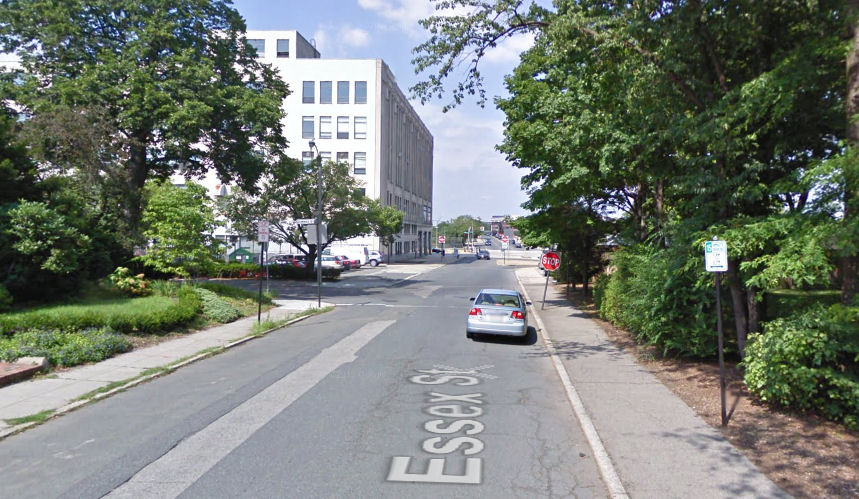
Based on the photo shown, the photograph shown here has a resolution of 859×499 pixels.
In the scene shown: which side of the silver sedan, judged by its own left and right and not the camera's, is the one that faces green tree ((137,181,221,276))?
left

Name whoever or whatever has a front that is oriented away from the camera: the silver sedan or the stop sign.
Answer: the silver sedan

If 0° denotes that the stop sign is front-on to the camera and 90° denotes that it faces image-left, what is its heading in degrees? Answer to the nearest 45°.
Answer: approximately 0°

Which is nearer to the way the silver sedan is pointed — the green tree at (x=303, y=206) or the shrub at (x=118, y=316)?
the green tree

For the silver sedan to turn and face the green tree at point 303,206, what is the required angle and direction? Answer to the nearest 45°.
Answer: approximately 45° to its left

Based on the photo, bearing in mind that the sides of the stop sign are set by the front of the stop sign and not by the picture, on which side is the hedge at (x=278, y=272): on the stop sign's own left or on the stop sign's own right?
on the stop sign's own right

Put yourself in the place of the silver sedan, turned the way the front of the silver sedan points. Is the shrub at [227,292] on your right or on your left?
on your left

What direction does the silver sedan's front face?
away from the camera

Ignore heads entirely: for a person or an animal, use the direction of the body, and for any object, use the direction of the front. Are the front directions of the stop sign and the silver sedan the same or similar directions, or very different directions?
very different directions

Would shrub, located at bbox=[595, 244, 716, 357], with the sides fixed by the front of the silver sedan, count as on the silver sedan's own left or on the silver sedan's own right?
on the silver sedan's own right

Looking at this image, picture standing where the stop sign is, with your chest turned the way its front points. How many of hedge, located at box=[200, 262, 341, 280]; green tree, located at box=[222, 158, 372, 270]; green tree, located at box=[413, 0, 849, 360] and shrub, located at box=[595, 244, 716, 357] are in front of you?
2

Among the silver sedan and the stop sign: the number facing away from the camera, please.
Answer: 1

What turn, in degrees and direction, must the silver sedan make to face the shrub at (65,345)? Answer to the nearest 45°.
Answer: approximately 135° to its left
